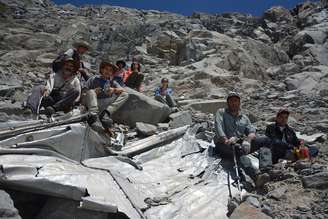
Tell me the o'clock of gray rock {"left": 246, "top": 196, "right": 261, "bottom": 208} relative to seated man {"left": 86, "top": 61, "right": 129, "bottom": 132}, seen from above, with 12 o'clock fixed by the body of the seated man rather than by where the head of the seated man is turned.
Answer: The gray rock is roughly at 11 o'clock from the seated man.

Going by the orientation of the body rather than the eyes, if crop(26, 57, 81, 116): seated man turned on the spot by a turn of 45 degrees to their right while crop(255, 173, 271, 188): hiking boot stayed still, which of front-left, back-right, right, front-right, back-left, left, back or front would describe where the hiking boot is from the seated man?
left

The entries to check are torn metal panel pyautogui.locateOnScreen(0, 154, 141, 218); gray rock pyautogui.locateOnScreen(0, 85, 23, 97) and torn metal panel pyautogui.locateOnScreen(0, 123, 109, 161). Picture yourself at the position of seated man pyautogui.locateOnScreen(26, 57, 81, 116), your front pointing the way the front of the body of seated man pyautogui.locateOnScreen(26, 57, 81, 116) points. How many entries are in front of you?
2

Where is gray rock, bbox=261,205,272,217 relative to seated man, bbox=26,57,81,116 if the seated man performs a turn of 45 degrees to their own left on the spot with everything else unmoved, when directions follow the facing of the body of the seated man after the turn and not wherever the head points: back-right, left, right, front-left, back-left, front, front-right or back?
front

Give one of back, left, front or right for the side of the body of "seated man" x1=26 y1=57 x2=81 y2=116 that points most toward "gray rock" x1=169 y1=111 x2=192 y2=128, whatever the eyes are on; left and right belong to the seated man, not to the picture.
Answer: left

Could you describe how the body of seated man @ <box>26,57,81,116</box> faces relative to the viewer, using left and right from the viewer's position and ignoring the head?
facing the viewer

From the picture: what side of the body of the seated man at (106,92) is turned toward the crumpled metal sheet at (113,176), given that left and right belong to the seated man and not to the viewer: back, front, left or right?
front

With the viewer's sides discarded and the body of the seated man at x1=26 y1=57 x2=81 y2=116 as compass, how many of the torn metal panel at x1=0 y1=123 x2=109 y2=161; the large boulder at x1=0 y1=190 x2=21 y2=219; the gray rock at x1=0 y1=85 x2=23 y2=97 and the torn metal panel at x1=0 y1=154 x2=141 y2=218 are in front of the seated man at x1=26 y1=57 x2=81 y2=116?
3

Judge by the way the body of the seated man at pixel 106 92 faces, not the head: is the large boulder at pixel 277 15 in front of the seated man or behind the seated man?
behind

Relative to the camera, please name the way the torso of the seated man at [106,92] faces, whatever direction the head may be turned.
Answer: toward the camera

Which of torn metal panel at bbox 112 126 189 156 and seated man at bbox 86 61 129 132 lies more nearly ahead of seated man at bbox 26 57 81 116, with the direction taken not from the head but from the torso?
the torn metal panel

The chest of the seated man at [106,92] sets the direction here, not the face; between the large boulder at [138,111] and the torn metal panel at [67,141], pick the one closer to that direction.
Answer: the torn metal panel

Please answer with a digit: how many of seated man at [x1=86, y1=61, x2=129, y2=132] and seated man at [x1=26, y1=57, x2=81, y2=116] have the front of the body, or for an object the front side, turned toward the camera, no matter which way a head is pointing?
2
